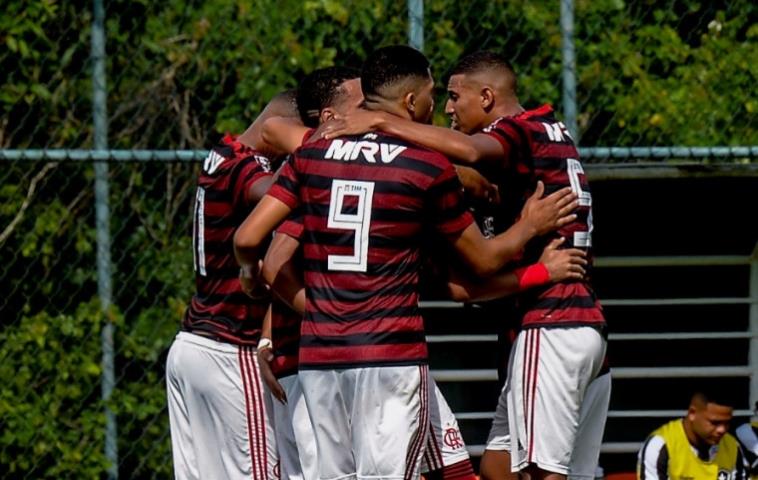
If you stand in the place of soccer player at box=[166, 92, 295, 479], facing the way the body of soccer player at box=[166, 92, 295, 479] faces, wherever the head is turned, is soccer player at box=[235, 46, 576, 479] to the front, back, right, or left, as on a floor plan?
right

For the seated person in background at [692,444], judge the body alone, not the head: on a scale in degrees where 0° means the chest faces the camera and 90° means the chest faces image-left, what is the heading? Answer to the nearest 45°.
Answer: approximately 315°

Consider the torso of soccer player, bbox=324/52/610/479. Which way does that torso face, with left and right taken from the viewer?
facing away from the viewer and to the left of the viewer

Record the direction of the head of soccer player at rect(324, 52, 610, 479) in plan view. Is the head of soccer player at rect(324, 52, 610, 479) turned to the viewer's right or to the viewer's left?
to the viewer's left

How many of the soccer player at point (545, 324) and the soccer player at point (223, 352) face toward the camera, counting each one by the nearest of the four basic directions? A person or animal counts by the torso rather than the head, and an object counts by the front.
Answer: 0

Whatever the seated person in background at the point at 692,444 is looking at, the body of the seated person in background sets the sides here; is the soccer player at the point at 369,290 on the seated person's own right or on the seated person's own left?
on the seated person's own right

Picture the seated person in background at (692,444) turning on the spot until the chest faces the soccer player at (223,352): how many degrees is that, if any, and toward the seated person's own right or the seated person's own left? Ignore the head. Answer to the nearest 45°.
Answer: approximately 90° to the seated person's own right

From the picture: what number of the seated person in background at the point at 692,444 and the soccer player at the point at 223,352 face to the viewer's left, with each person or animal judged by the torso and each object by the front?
0

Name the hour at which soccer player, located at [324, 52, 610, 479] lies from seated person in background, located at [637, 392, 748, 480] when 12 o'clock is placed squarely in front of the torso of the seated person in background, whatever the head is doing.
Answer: The soccer player is roughly at 2 o'clock from the seated person in background.

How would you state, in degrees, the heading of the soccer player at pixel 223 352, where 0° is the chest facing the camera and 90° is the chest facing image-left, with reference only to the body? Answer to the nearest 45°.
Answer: approximately 225°
